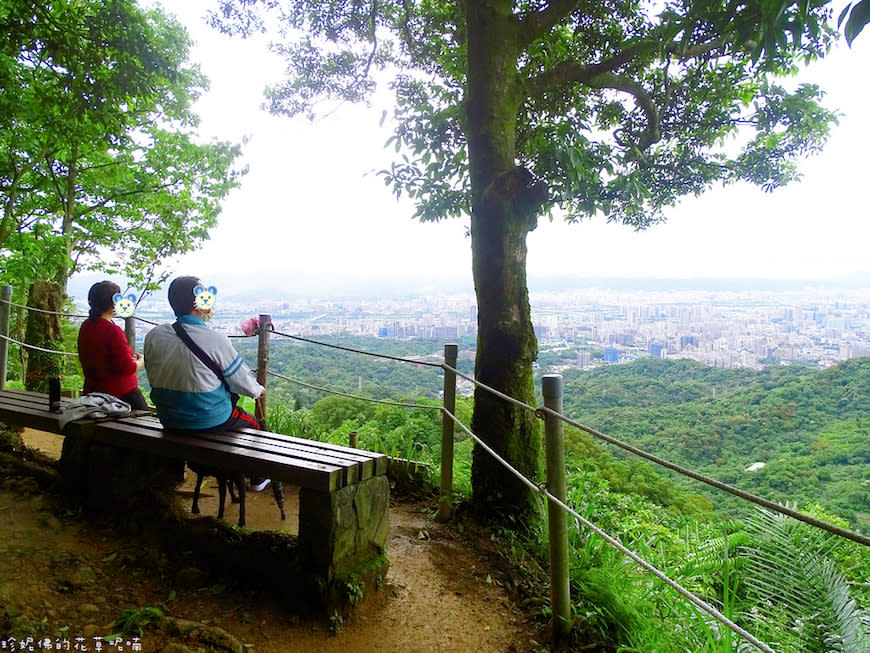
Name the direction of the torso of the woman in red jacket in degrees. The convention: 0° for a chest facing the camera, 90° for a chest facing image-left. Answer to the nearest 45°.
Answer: approximately 225°

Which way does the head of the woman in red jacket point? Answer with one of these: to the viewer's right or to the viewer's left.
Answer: to the viewer's right

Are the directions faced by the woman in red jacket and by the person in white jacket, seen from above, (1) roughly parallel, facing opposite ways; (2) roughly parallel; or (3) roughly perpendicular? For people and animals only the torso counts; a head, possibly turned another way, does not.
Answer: roughly parallel

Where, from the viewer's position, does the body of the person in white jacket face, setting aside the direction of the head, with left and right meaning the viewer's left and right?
facing away from the viewer and to the right of the viewer

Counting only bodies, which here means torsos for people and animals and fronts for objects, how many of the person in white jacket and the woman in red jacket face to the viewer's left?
0

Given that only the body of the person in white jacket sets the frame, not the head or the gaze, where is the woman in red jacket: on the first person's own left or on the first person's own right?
on the first person's own left

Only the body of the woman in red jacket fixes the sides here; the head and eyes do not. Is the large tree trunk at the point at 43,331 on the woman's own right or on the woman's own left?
on the woman's own left

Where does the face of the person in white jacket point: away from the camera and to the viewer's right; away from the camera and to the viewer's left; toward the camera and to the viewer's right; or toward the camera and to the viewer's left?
away from the camera and to the viewer's right

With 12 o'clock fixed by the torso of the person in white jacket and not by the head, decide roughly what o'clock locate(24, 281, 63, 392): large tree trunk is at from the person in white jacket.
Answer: The large tree trunk is roughly at 10 o'clock from the person in white jacket.

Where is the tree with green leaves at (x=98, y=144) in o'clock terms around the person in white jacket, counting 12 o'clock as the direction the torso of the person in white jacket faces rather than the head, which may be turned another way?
The tree with green leaves is roughly at 10 o'clock from the person in white jacket.

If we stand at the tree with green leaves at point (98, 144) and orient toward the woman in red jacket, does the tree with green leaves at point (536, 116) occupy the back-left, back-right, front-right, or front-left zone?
front-left

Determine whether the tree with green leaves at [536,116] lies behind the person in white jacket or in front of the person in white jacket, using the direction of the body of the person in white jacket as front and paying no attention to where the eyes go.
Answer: in front
